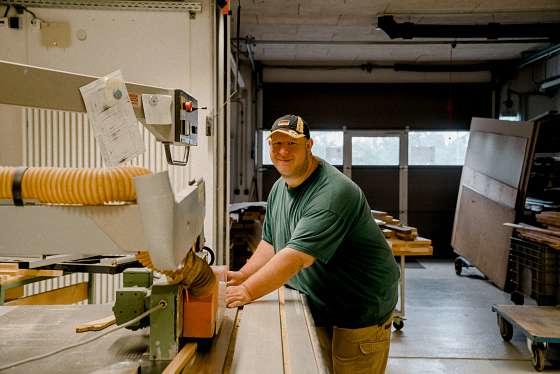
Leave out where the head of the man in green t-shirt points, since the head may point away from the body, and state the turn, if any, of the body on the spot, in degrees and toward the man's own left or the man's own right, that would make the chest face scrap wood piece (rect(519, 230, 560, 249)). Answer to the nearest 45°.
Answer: approximately 180°

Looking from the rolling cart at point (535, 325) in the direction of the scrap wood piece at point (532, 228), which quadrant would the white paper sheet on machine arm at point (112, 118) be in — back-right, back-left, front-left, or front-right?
back-left

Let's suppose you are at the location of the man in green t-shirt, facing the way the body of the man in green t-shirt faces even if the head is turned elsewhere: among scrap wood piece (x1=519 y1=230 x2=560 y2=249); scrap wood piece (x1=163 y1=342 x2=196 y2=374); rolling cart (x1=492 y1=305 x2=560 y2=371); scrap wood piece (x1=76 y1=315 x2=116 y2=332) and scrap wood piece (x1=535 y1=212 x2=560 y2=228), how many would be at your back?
3

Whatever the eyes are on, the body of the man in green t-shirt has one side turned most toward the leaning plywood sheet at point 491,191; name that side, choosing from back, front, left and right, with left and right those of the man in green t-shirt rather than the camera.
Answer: back

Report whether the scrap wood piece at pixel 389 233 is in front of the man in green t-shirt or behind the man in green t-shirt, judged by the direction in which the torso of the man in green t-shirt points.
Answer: behind

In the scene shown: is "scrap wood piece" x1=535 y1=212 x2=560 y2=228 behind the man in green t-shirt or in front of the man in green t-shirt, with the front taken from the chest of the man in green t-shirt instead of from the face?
behind

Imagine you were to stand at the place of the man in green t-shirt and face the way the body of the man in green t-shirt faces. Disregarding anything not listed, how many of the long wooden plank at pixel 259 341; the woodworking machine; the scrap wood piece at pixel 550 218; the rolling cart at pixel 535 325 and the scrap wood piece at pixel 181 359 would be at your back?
2

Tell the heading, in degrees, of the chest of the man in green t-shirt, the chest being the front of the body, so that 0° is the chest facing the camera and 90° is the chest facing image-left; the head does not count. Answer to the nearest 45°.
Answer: approximately 45°

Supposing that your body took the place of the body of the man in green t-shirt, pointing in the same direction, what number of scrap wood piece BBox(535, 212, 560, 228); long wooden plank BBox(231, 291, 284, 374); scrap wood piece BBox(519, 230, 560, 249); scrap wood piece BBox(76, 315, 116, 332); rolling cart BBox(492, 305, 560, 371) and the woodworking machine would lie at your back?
3

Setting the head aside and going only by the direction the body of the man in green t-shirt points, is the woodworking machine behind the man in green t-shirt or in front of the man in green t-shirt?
in front

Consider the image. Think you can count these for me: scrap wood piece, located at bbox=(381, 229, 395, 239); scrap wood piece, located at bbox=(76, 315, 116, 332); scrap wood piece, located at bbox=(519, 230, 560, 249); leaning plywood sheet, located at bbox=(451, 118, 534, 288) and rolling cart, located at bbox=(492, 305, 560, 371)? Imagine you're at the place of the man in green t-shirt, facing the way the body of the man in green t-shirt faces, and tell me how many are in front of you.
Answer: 1

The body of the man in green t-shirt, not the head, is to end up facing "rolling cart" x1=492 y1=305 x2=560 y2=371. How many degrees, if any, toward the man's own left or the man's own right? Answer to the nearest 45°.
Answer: approximately 180°

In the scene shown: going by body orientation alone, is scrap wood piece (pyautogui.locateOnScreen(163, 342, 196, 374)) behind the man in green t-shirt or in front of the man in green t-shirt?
in front

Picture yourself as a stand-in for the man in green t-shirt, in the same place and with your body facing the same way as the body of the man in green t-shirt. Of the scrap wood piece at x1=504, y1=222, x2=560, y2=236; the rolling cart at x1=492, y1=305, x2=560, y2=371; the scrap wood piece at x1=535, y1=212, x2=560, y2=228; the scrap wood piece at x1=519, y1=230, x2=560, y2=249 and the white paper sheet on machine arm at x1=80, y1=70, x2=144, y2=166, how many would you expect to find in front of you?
1

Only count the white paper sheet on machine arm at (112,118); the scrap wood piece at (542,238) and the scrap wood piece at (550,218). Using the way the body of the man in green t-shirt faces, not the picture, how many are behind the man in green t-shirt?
2
